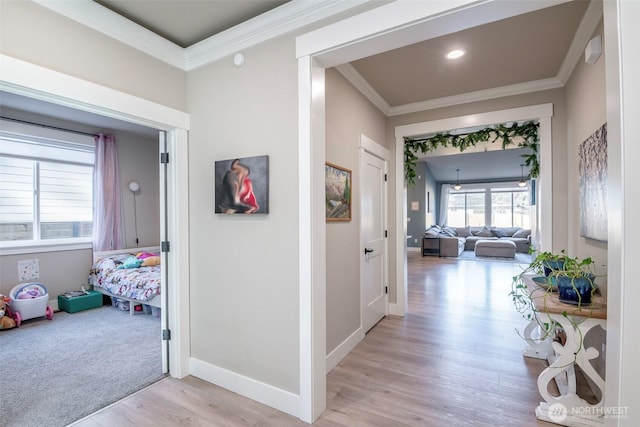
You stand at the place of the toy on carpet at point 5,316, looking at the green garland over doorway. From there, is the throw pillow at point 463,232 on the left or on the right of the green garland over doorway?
left

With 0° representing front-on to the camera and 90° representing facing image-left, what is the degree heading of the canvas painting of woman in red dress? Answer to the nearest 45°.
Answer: approximately 45°

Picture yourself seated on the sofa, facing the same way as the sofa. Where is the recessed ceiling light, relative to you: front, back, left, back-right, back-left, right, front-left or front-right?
front

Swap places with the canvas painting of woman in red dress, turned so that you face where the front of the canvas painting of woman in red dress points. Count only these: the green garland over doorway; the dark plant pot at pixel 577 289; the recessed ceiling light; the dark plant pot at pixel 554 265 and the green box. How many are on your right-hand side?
1

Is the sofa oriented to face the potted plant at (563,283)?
yes

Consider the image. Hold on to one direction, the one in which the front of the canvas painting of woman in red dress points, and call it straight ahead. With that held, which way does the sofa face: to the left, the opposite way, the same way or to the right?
the same way

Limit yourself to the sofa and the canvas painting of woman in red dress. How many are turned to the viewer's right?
0

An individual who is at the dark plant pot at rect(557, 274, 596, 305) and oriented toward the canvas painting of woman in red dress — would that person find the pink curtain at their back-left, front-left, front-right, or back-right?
front-right

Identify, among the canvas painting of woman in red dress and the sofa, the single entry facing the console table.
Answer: the sofa

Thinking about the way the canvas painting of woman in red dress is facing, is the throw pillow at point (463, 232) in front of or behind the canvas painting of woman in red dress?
behind

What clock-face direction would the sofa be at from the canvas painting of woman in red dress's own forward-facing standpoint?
The sofa is roughly at 6 o'clock from the canvas painting of woman in red dress.

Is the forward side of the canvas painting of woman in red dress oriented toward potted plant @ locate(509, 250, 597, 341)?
no

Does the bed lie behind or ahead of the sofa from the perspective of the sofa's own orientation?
ahead

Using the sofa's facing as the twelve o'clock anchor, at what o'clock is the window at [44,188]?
The window is roughly at 1 o'clock from the sofa.

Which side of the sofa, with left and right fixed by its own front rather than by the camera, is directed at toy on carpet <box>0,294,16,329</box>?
front

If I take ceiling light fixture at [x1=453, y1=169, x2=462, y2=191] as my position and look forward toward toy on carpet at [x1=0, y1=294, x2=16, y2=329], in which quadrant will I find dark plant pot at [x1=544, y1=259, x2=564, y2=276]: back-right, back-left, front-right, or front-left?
front-left

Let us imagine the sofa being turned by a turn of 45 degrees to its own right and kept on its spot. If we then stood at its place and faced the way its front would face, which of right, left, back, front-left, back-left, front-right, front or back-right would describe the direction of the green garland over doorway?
front-left

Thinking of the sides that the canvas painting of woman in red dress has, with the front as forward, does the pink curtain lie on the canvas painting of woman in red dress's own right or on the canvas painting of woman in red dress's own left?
on the canvas painting of woman in red dress's own right

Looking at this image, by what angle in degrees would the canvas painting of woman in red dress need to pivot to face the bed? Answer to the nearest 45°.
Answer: approximately 90° to its right

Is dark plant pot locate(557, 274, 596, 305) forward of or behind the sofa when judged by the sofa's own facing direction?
forward

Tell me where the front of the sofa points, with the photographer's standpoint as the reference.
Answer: facing the viewer
